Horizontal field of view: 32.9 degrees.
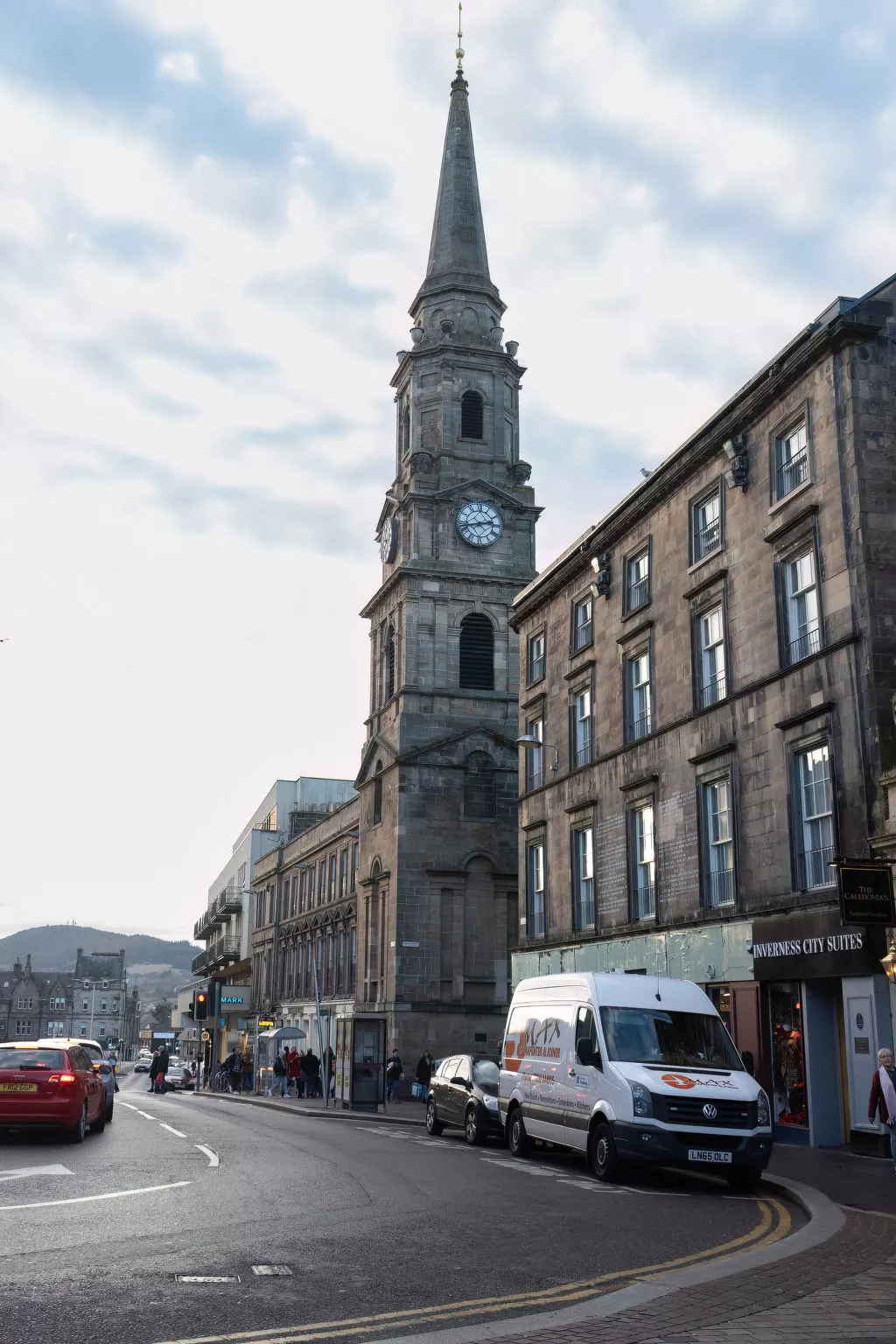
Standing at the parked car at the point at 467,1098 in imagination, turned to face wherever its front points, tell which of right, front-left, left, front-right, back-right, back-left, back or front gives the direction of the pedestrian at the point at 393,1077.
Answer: back-left

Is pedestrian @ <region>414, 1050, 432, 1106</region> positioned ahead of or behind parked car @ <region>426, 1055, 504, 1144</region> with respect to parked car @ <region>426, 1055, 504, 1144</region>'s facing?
behind

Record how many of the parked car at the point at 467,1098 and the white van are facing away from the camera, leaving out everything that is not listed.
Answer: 0

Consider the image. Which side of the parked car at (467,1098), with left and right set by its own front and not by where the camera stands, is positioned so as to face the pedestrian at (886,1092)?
front

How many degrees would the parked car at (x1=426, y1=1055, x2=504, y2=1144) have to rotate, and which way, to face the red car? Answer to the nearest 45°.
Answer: approximately 90° to its right

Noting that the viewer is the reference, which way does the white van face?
facing the viewer and to the right of the viewer

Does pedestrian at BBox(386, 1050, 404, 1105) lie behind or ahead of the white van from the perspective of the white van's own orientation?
behind

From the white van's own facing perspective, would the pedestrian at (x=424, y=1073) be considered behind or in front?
behind

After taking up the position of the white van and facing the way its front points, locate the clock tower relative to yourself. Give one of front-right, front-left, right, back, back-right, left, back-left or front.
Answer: back-left

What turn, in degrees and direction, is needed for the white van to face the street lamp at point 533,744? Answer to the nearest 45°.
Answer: approximately 135° to its left

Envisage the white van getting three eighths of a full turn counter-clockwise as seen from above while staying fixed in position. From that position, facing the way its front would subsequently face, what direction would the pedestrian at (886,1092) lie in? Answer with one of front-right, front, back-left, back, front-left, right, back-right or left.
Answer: right

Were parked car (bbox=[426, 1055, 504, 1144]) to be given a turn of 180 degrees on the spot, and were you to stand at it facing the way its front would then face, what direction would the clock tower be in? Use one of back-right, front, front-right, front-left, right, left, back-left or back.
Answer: front-right
